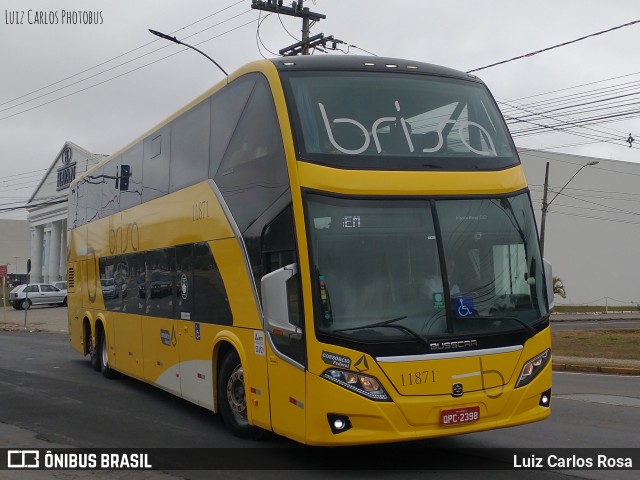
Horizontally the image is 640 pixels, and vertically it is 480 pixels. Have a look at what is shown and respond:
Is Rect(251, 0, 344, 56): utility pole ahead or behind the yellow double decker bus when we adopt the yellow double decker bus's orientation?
behind

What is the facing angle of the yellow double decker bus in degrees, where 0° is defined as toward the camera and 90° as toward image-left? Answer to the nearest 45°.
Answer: approximately 315°
